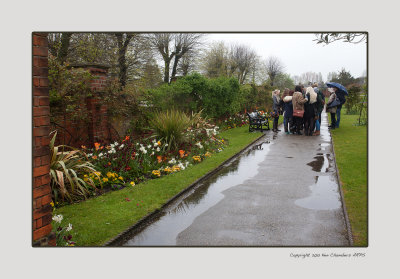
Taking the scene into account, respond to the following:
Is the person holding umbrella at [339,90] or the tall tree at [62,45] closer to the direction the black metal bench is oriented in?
the person holding umbrella

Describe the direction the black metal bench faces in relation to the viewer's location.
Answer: facing the viewer and to the right of the viewer

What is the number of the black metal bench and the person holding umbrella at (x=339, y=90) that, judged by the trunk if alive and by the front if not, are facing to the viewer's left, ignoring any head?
1

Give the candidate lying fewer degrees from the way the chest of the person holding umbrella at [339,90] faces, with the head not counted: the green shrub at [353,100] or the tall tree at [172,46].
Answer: the tall tree

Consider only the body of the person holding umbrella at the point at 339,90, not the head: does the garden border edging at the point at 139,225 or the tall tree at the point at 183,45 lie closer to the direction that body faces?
the tall tree

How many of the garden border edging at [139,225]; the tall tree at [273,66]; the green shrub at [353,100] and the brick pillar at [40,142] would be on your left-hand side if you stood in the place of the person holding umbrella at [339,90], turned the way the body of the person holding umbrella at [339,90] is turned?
2

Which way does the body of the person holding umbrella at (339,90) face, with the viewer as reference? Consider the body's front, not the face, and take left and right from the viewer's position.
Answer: facing to the left of the viewer
